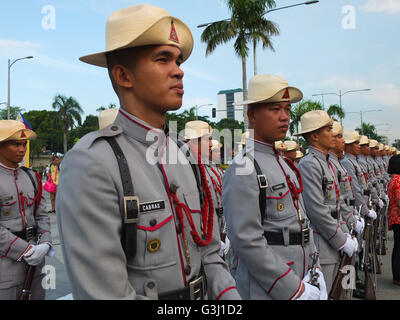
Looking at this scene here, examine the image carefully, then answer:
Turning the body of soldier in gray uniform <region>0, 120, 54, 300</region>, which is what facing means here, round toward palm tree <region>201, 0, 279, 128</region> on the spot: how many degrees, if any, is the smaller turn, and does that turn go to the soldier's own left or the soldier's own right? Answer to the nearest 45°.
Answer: approximately 90° to the soldier's own left

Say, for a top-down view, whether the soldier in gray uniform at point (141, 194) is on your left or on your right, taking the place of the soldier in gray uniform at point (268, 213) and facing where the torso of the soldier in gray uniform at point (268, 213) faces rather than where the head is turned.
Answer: on your right

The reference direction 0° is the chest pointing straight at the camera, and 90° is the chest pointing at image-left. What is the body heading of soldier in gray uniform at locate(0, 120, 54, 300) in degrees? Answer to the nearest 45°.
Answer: approximately 315°

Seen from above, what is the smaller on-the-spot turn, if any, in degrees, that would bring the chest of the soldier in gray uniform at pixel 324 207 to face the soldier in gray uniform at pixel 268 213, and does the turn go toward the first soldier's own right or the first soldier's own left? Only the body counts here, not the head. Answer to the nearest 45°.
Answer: approximately 90° to the first soldier's own right

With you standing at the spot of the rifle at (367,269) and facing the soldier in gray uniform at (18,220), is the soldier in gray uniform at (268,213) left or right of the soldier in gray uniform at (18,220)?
left
